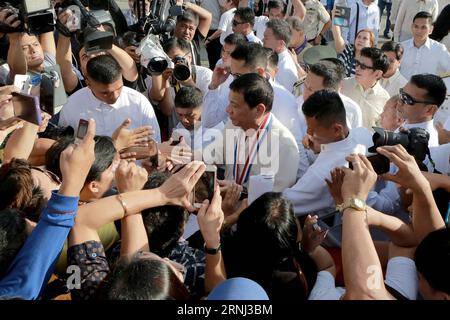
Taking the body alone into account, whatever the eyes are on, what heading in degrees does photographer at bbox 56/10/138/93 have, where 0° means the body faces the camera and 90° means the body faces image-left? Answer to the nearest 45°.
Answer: approximately 0°

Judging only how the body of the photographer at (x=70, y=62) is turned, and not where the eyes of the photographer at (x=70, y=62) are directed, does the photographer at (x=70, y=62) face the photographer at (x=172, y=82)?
no

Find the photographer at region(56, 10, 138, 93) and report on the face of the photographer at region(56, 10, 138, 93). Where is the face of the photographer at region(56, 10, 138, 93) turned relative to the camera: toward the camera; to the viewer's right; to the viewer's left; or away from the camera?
toward the camera
